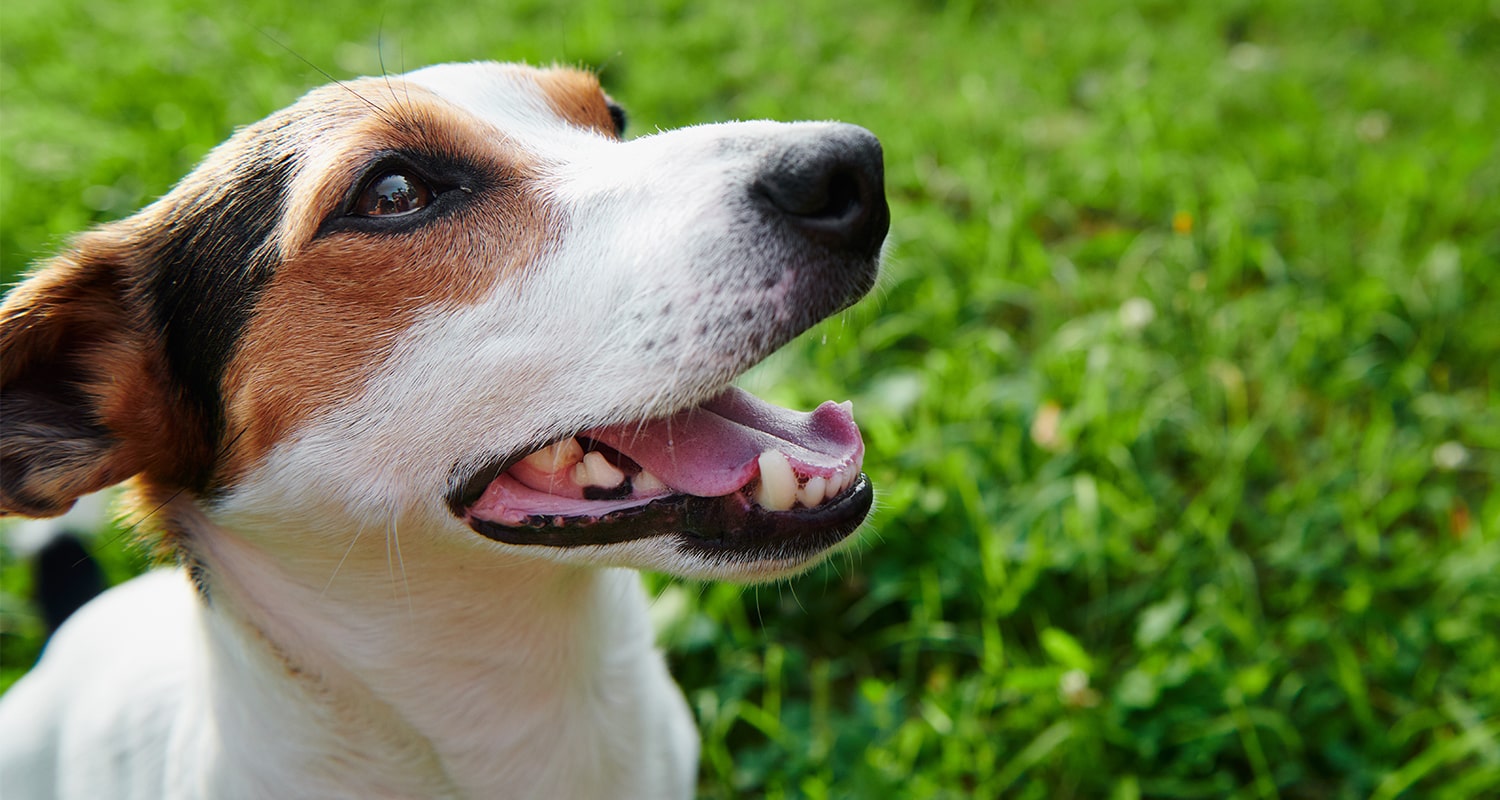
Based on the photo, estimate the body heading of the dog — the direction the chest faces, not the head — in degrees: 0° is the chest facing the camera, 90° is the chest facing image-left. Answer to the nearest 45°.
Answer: approximately 315°
